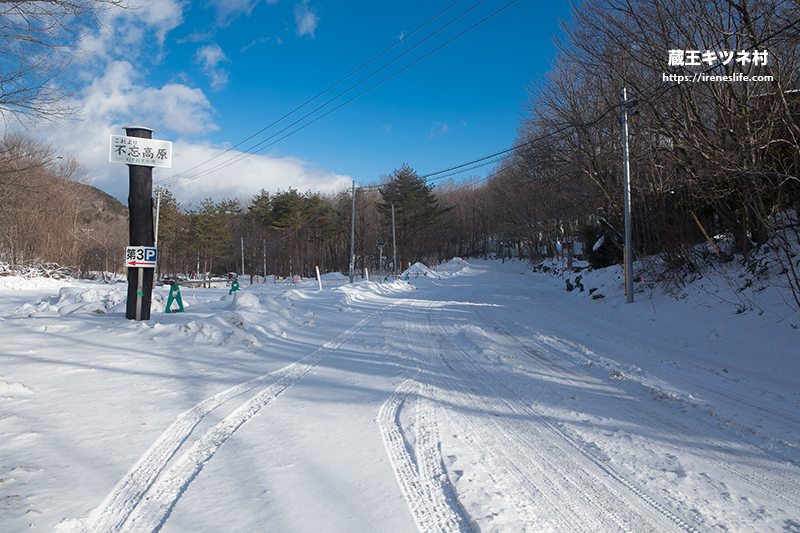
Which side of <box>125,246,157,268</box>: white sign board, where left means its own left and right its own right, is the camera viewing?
front
